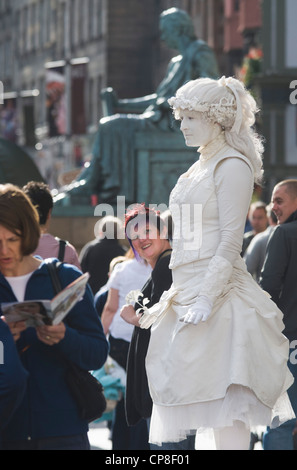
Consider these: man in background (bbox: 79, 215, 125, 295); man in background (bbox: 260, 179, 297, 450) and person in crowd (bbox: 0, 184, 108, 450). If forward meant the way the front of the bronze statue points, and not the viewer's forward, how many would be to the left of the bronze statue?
3

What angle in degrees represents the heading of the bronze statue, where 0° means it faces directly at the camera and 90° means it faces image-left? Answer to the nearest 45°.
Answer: approximately 90°

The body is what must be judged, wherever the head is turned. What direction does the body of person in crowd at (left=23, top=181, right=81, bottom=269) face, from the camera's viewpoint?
away from the camera

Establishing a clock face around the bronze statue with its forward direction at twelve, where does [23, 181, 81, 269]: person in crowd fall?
The person in crowd is roughly at 9 o'clock from the bronze statue.

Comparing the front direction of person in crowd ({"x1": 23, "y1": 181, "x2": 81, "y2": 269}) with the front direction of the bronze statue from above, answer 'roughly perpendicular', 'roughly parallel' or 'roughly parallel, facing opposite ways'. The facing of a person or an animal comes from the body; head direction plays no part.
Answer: roughly perpendicular

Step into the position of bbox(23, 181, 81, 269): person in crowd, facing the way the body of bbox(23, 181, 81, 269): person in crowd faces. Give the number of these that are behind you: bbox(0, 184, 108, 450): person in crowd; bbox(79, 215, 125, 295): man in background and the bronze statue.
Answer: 1

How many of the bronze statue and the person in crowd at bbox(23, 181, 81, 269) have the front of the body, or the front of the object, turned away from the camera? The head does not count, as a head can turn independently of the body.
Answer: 1

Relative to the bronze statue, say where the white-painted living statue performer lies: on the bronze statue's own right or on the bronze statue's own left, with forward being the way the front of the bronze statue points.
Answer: on the bronze statue's own left
